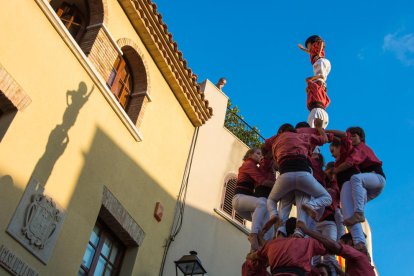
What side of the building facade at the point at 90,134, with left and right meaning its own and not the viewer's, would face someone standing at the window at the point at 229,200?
left

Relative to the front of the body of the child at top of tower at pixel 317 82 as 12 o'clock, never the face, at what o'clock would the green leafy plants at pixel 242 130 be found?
The green leafy plants is roughly at 2 o'clock from the child at top of tower.

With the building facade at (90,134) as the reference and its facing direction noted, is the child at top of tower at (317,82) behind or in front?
in front

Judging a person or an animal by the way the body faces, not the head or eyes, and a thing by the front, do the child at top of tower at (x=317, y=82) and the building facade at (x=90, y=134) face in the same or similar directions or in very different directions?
very different directions
